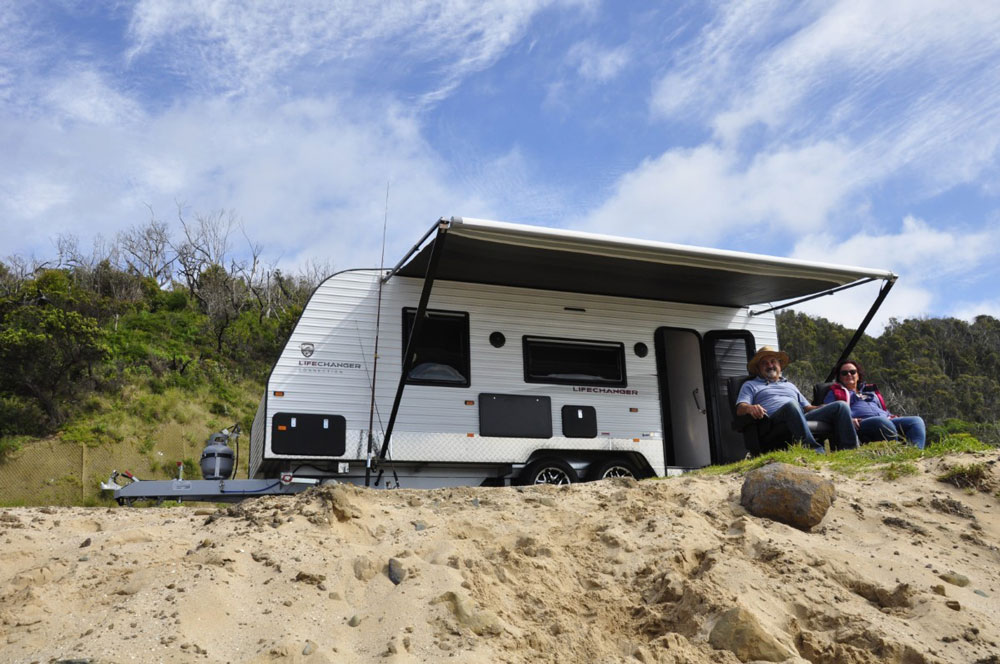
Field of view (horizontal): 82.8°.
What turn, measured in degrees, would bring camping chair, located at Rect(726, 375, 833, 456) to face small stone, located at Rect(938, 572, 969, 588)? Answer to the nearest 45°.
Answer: approximately 45° to its right

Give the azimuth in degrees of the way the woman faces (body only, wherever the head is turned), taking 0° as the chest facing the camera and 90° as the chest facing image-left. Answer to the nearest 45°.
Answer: approximately 315°

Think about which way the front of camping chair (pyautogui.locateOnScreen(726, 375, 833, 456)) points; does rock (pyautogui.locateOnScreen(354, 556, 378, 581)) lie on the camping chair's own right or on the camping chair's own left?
on the camping chair's own right

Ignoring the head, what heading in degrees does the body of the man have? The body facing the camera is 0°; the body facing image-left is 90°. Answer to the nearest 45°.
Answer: approximately 315°

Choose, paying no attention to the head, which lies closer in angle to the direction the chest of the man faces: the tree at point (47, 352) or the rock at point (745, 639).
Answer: the rock

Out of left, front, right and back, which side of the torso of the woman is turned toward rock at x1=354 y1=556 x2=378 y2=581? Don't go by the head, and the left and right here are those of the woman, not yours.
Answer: right

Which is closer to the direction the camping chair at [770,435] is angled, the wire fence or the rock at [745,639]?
the rock

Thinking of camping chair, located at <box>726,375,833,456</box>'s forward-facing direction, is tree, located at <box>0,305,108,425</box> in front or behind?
behind

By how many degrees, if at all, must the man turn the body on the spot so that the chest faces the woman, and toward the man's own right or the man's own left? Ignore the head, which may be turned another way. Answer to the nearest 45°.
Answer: approximately 90° to the man's own left
